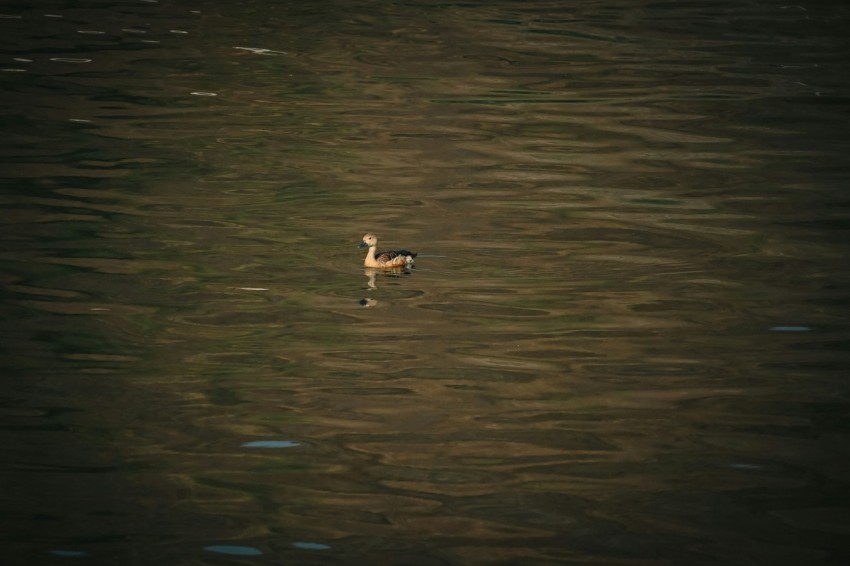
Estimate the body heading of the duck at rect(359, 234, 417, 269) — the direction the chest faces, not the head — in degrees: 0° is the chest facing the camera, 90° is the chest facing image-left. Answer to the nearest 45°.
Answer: approximately 90°
